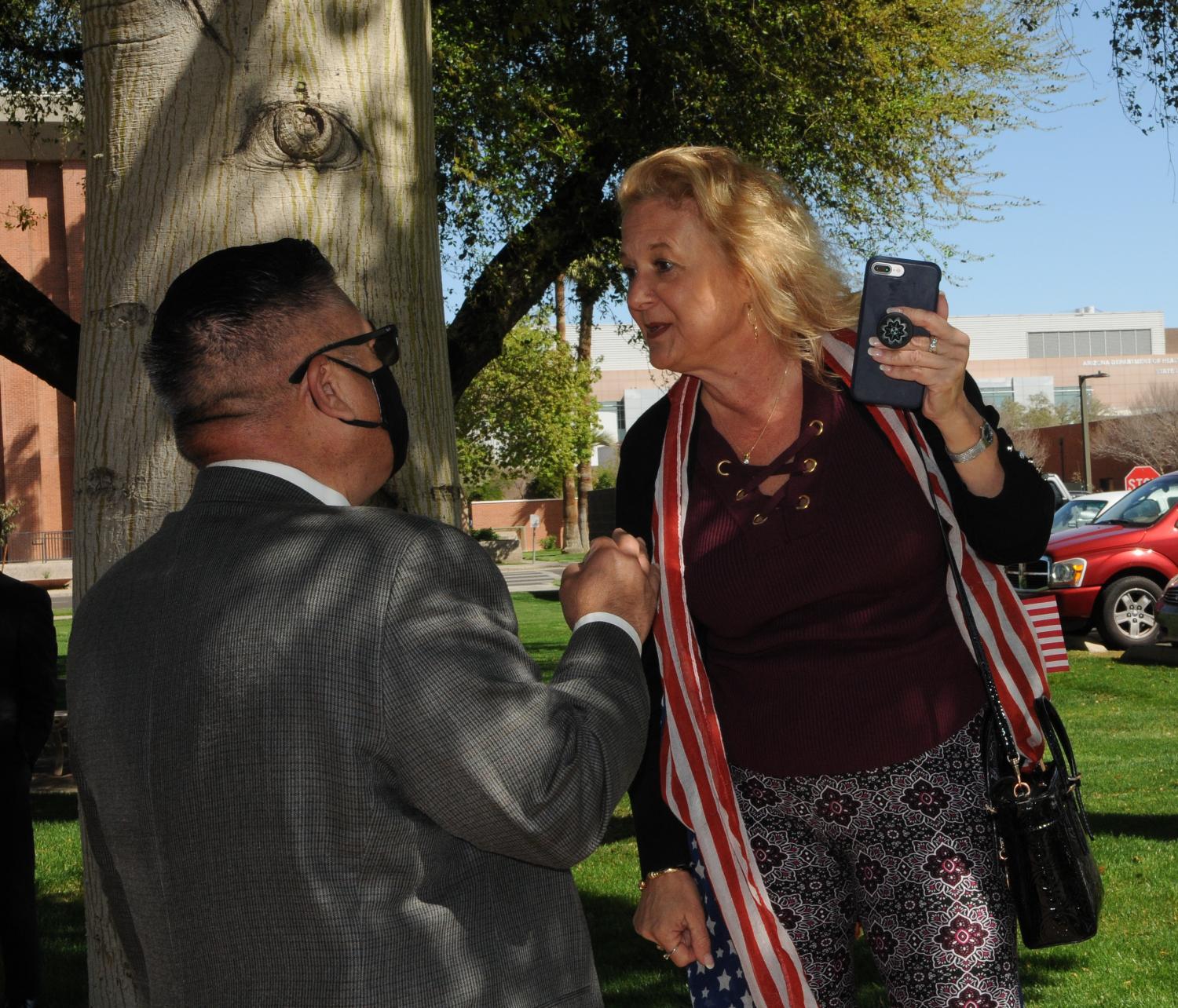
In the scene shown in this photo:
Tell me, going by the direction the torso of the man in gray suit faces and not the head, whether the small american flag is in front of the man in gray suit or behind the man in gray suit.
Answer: in front

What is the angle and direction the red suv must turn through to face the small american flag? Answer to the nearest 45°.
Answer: approximately 45° to its left

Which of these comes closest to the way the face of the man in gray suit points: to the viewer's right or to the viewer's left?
to the viewer's right

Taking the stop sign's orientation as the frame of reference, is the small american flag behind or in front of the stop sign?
in front

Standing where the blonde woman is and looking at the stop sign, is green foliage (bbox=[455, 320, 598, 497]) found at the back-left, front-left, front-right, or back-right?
front-left

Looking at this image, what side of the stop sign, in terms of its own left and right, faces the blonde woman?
front

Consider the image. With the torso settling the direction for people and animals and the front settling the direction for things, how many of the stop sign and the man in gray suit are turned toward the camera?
1

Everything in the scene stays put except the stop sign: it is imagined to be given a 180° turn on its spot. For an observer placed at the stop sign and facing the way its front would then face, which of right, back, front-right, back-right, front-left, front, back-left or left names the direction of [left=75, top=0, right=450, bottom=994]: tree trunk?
back

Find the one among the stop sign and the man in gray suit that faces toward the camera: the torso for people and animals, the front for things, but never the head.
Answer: the stop sign

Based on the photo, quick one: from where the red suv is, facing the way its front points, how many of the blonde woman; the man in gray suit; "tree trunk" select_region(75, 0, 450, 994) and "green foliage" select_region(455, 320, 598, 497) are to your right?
1

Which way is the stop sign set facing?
toward the camera

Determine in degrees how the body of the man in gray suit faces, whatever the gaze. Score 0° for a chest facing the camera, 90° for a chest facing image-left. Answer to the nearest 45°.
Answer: approximately 225°

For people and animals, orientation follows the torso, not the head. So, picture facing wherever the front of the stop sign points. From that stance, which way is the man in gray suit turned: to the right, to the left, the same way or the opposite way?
the opposite way

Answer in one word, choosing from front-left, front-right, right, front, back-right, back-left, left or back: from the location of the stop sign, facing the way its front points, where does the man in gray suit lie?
front

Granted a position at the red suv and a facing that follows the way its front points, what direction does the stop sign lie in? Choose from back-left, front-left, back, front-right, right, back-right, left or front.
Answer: back-right

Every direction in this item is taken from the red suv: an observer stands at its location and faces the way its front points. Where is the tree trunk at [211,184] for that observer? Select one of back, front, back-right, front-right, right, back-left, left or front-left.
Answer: front-left
